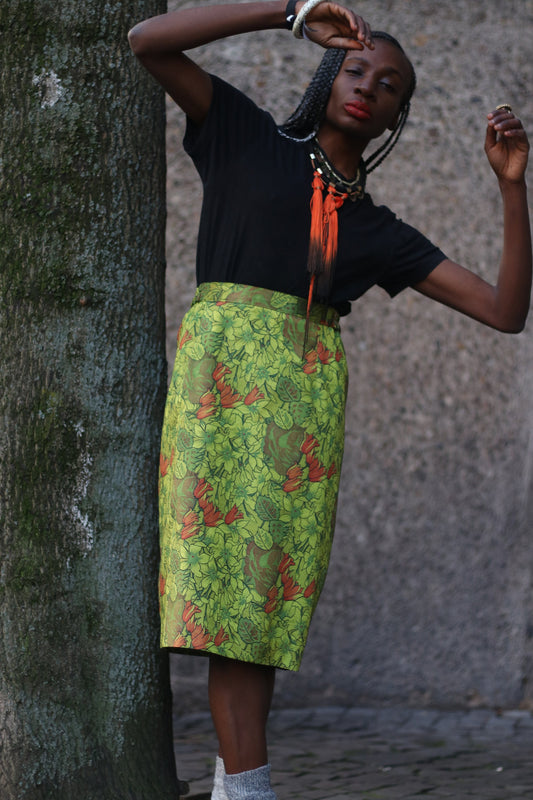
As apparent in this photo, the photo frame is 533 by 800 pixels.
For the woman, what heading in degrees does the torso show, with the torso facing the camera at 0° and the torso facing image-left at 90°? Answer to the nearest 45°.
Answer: approximately 315°
